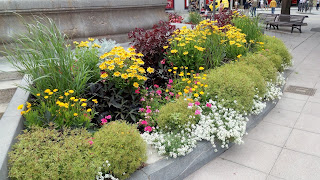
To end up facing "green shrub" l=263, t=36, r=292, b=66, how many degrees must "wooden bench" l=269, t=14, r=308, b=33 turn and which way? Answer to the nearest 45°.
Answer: approximately 45° to its left

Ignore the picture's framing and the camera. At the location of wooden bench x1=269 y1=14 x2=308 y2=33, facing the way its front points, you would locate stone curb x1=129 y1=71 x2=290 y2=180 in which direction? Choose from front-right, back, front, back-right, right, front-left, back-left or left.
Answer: front-left

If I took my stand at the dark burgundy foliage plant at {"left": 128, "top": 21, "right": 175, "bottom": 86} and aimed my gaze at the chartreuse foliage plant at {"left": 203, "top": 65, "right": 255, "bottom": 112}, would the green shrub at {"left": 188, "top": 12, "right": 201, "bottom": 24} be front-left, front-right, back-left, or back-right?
back-left

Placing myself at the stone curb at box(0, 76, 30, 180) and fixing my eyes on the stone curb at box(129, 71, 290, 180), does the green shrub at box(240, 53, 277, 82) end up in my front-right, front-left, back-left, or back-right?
front-left

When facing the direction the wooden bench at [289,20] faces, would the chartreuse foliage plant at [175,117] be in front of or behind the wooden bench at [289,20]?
in front

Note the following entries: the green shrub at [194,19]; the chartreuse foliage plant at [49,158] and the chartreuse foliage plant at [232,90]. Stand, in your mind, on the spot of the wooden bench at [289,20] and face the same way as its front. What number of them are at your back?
0

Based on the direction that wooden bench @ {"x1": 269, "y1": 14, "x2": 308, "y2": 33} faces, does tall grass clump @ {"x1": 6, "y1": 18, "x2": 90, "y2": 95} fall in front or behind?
in front

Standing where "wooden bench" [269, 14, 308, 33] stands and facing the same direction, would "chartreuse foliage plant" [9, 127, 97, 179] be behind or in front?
in front

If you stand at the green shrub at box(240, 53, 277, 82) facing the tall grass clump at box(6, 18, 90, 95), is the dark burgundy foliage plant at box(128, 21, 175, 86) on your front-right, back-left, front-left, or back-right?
front-right

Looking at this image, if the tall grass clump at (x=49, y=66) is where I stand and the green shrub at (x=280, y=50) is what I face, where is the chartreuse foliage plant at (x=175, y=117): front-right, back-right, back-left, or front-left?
front-right

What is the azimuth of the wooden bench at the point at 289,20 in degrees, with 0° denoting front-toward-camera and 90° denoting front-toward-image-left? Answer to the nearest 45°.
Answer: approximately 45°
